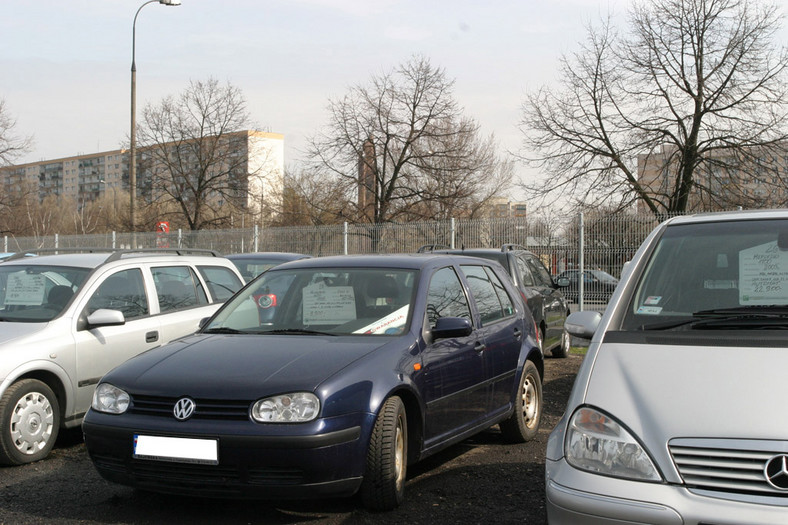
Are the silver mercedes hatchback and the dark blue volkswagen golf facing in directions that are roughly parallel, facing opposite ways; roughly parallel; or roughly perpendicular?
roughly parallel

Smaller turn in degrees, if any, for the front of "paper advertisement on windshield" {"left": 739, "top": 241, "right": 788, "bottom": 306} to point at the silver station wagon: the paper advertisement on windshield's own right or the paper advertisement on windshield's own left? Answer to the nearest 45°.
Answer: approximately 90° to the paper advertisement on windshield's own right

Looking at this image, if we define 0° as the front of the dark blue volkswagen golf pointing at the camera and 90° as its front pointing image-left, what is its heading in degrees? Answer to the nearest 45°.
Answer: approximately 45°

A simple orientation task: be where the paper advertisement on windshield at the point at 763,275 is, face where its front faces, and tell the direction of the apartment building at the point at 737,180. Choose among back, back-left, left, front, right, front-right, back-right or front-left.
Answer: back

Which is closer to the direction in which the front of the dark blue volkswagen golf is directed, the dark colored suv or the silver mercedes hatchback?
the silver mercedes hatchback

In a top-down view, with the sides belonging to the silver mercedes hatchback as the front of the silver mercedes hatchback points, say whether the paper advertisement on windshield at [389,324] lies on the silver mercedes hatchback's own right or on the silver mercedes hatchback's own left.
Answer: on the silver mercedes hatchback's own right

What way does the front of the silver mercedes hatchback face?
toward the camera

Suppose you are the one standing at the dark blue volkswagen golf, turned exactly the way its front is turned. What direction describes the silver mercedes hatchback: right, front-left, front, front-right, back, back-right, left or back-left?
left

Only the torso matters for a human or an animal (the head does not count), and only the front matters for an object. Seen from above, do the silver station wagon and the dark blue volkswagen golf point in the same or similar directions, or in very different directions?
same or similar directions

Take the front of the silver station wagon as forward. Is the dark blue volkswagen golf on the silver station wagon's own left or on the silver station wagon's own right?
on the silver station wagon's own left

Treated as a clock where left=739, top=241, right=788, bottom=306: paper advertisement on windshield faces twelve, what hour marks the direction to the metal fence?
The metal fence is roughly at 5 o'clock from the paper advertisement on windshield.

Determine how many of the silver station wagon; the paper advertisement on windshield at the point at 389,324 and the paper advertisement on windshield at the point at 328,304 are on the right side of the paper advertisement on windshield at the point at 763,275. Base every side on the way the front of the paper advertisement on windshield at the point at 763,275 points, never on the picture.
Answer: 3

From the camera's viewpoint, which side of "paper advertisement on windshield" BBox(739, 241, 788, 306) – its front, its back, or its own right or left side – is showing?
front

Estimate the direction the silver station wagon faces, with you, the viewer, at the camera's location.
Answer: facing the viewer and to the left of the viewer
